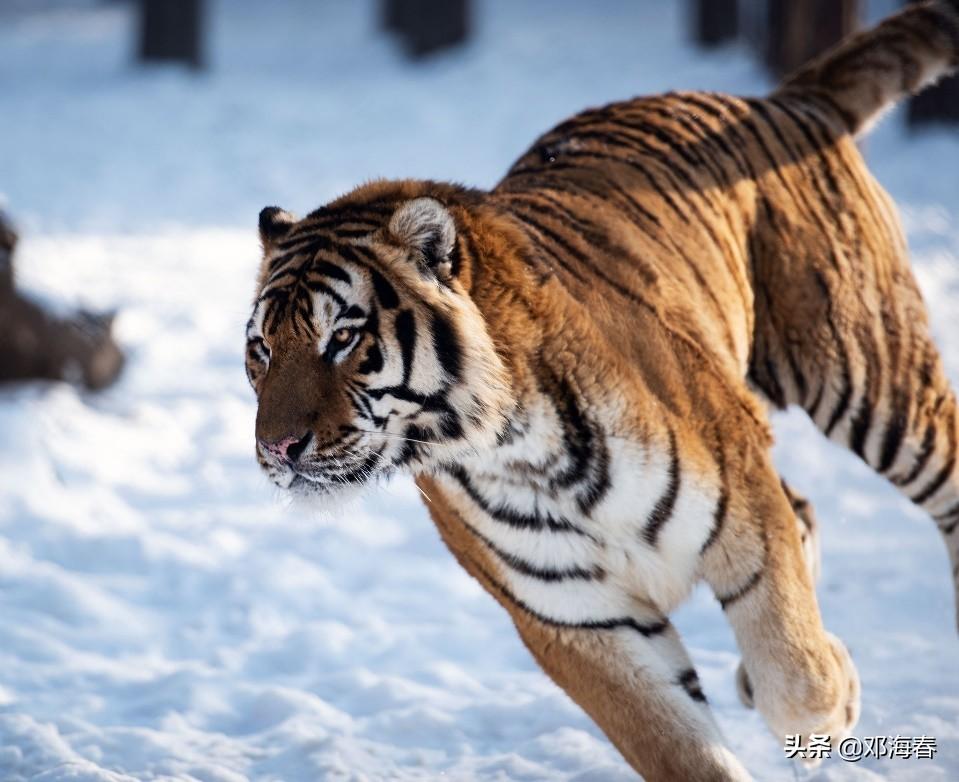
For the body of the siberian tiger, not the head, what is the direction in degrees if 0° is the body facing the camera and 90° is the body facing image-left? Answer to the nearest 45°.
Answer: approximately 45°

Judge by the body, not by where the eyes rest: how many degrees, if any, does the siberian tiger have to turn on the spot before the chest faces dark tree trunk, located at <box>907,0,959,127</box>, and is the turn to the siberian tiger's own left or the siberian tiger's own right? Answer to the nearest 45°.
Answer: approximately 180°
